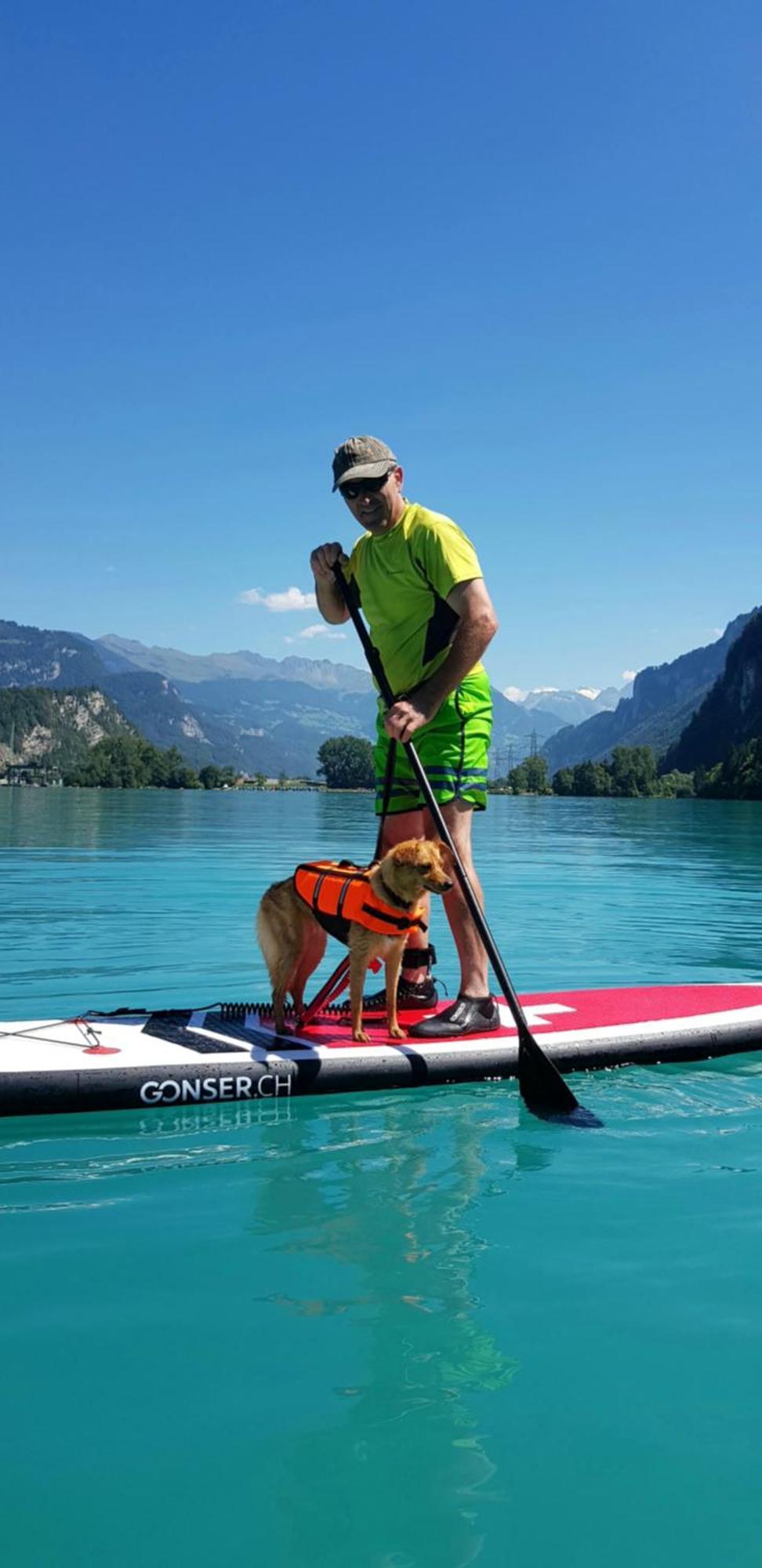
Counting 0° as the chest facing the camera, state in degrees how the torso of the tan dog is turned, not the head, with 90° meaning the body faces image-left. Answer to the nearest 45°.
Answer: approximately 315°

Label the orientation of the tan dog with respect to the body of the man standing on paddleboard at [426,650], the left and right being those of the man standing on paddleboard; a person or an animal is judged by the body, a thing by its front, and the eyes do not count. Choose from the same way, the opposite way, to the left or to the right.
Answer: to the left

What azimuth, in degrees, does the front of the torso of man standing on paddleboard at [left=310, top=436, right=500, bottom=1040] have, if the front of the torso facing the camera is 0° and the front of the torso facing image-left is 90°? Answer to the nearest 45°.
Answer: approximately 45°
